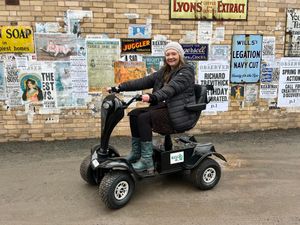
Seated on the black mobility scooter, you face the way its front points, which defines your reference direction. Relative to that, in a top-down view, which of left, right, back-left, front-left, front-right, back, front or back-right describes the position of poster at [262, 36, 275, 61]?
back

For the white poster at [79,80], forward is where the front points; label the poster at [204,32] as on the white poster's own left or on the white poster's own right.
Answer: on the white poster's own left

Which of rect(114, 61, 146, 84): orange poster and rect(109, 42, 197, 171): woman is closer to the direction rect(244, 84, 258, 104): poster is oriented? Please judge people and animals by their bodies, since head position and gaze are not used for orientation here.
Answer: the woman

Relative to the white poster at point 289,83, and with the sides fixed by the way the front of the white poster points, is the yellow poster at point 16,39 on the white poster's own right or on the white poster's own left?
on the white poster's own right

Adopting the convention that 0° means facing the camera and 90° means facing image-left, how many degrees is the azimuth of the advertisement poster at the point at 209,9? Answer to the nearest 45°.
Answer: approximately 0°

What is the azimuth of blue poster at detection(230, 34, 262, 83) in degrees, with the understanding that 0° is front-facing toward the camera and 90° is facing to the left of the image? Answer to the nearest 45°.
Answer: approximately 0°

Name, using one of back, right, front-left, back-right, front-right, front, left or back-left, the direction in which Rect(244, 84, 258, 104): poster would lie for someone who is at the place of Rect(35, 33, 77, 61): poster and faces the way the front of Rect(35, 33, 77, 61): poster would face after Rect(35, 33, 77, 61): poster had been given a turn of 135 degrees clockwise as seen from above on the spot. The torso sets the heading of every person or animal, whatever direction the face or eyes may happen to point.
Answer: back-right
